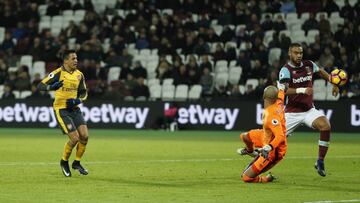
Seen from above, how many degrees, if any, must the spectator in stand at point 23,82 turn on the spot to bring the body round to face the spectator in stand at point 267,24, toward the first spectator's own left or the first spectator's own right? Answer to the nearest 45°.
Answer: approximately 90° to the first spectator's own left

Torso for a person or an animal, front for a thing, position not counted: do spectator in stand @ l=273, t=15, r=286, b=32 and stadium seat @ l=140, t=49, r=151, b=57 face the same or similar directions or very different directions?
same or similar directions

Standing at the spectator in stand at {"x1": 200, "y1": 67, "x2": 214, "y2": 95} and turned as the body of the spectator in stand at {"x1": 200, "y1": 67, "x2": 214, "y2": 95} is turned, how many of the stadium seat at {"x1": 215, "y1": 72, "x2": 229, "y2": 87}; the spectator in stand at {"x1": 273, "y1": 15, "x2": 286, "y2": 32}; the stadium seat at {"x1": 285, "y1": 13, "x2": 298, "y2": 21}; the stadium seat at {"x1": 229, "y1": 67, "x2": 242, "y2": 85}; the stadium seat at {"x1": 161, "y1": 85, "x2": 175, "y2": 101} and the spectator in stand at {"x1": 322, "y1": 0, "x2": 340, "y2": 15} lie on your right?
1

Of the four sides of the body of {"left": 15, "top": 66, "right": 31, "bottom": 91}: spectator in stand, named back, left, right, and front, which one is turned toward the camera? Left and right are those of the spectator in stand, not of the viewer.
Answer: front

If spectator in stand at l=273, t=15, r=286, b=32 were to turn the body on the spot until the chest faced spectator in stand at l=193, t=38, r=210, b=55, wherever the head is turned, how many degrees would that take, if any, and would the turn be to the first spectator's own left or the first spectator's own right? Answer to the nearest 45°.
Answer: approximately 90° to the first spectator's own right

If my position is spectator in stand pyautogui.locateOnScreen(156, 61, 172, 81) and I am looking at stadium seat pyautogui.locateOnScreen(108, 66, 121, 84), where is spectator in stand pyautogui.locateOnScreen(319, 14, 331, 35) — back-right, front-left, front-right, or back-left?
back-right

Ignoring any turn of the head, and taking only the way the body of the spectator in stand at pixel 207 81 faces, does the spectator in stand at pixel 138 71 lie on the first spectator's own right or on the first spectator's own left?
on the first spectator's own right

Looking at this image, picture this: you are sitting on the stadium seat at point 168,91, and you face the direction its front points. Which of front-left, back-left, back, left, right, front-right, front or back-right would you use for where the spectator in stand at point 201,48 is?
back-left

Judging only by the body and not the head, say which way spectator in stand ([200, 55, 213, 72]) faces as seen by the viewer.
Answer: toward the camera

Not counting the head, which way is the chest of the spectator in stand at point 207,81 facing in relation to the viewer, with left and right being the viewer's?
facing the viewer

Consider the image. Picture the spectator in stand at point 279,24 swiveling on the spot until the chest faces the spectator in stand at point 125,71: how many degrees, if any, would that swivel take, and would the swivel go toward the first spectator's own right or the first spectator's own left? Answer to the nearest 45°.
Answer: approximately 90° to the first spectator's own right

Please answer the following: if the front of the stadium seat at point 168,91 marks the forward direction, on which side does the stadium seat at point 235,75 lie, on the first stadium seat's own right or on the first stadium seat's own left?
on the first stadium seat's own left

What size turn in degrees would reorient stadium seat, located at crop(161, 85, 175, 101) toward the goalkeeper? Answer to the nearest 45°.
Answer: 0° — it already faces them

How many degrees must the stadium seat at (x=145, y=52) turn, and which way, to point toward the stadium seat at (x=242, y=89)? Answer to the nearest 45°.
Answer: approximately 45° to its left
